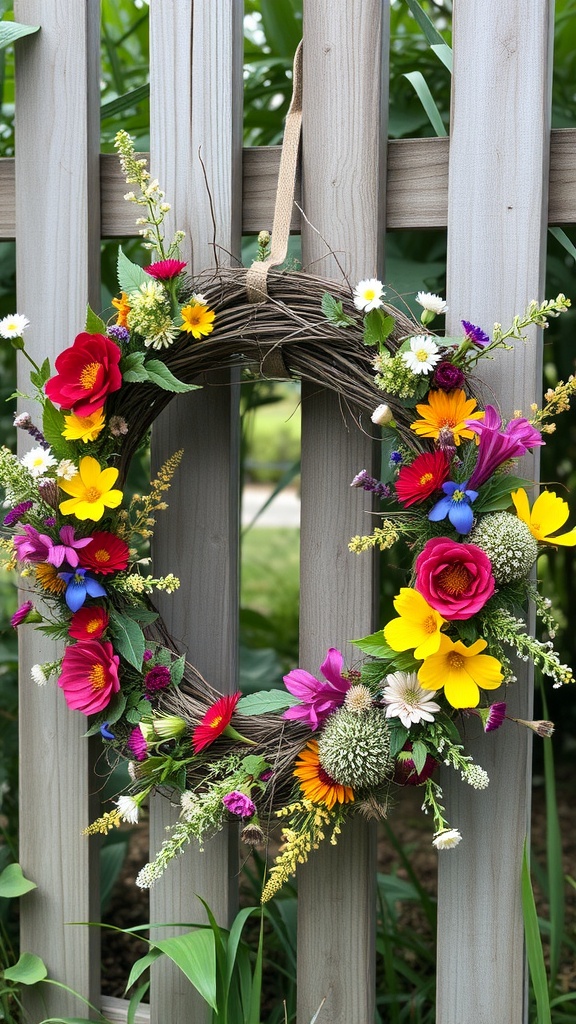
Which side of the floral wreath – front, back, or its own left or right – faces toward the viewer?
front
